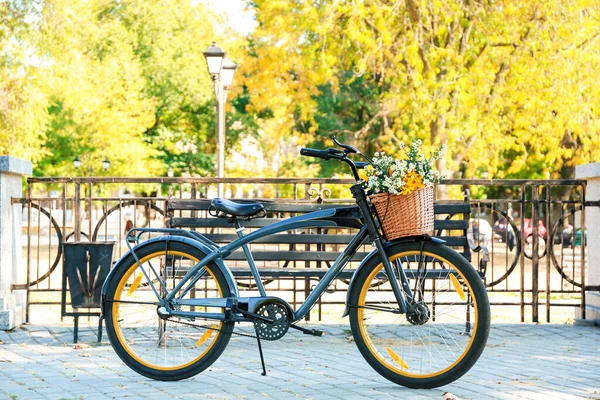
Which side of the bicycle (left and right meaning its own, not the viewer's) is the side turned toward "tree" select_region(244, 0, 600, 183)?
left

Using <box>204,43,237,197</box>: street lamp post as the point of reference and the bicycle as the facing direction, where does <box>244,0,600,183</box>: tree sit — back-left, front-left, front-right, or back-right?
back-left

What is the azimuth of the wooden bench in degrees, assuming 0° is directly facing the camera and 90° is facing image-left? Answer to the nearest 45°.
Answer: approximately 0°

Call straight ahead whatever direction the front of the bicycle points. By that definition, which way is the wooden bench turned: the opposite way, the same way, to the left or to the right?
to the right

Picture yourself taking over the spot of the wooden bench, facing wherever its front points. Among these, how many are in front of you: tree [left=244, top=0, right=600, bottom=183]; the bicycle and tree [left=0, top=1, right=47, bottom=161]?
1

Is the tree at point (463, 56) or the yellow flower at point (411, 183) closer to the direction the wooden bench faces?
the yellow flower

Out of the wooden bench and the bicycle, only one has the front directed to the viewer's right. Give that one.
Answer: the bicycle

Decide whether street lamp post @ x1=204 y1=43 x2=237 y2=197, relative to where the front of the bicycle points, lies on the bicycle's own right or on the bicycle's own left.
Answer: on the bicycle's own left

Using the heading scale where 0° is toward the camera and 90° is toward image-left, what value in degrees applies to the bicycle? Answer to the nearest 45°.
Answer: approximately 270°

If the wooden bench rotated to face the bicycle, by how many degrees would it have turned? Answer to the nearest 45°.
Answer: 0° — it already faces it

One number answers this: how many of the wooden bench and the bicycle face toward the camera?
1

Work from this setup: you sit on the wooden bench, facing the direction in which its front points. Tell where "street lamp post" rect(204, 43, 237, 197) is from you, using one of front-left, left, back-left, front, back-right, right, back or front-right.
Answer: back
